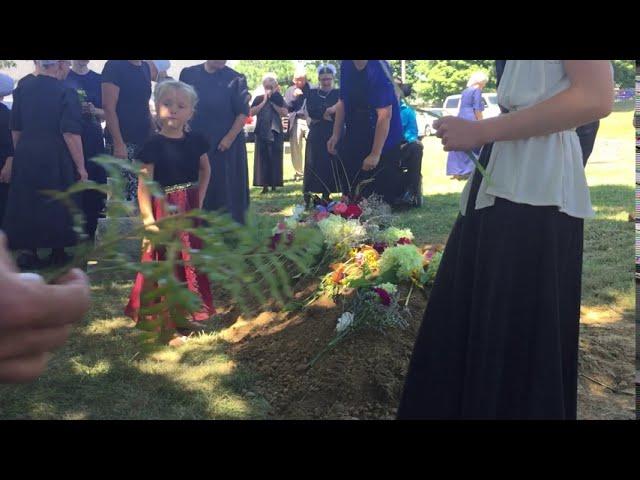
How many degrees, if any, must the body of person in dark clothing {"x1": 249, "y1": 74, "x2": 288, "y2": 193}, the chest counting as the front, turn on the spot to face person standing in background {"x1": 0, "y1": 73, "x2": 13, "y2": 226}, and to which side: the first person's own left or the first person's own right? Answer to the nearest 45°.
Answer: approximately 45° to the first person's own right

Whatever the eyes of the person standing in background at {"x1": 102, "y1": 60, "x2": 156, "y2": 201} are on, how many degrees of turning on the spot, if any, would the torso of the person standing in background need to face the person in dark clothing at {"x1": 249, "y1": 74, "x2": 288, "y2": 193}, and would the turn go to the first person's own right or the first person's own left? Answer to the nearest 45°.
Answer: approximately 90° to the first person's own left

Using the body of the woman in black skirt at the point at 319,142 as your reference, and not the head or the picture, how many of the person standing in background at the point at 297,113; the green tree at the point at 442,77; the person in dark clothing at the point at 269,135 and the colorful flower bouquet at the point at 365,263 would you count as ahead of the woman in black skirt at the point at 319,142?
1

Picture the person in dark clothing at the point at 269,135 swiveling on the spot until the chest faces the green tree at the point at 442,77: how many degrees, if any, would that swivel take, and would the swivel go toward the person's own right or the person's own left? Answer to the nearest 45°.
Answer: approximately 180°

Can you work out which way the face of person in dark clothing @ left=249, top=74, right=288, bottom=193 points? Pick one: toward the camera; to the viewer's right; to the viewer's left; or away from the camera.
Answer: toward the camera

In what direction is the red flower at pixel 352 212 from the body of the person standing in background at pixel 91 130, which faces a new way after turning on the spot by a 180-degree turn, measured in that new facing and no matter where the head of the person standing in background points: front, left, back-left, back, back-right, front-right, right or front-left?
back-right

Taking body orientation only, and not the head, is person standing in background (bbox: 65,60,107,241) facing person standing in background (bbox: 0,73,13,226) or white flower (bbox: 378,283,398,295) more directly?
the white flower

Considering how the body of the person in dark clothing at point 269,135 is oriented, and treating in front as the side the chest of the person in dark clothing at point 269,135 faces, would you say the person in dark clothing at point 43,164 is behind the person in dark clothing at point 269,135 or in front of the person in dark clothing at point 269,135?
in front

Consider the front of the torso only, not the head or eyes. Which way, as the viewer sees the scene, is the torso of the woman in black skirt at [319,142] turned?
toward the camera

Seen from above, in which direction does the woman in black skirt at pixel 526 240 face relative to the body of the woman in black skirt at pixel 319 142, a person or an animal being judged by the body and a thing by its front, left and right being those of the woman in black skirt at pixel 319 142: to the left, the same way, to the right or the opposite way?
to the right

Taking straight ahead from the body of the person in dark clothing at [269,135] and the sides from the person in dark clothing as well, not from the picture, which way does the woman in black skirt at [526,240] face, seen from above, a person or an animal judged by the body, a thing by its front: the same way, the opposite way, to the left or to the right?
to the right

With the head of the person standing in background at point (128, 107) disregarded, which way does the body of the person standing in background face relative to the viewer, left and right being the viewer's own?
facing the viewer and to the right of the viewer

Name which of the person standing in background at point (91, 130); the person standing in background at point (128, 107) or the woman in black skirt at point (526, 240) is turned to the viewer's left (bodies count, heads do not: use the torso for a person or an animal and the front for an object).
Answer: the woman in black skirt

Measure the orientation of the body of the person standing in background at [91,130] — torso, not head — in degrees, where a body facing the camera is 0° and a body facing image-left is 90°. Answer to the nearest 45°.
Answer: approximately 0°

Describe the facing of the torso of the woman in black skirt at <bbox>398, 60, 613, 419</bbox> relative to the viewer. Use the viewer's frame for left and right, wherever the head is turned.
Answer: facing to the left of the viewer

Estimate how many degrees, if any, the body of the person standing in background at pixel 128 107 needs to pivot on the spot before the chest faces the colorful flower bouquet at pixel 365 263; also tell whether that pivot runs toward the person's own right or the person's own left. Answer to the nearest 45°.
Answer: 0° — they already face it

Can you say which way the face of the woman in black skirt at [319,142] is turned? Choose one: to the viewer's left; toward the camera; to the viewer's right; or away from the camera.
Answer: toward the camera

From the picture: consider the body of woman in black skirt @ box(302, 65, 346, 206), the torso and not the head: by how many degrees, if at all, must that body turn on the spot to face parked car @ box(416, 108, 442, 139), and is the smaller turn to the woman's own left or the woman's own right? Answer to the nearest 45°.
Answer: approximately 135° to the woman's own left

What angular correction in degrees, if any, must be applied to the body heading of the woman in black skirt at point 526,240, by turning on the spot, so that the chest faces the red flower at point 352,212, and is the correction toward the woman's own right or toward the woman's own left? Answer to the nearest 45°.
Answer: approximately 45° to the woman's own right
